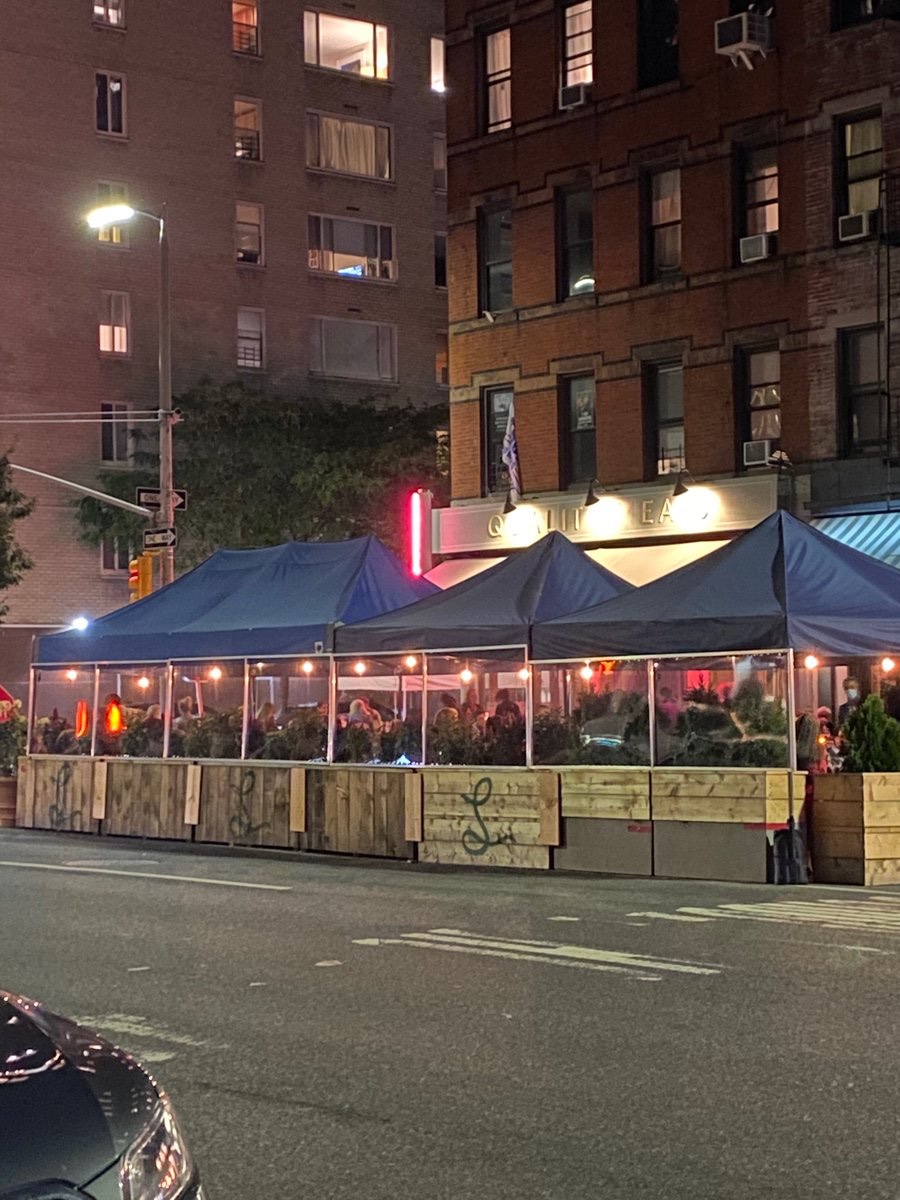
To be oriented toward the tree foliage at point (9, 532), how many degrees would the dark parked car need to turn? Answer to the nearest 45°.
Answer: approximately 135° to its left

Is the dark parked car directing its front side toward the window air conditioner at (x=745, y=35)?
no

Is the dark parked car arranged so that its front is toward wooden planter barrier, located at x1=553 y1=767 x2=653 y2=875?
no

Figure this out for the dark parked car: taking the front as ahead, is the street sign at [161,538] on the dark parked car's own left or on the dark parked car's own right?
on the dark parked car's own left

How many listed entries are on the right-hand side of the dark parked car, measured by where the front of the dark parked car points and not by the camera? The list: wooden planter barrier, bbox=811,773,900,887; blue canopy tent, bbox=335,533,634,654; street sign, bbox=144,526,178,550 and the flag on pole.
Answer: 0

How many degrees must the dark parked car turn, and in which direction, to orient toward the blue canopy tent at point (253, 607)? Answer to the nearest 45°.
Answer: approximately 135° to its left

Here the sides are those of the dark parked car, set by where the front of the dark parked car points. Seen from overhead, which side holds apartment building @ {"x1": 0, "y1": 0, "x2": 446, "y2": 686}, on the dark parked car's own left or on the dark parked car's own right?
on the dark parked car's own left

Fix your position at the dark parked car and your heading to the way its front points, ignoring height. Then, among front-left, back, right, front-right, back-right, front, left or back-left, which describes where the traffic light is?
back-left

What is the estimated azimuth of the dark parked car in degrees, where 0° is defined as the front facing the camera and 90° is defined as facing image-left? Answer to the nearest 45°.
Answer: approximately 315°

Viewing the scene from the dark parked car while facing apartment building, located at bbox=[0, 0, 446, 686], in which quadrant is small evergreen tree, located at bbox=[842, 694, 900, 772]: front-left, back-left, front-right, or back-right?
front-right

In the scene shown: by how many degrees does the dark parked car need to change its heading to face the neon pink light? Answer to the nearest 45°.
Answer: approximately 135° to its left

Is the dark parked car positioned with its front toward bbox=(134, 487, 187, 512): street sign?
no

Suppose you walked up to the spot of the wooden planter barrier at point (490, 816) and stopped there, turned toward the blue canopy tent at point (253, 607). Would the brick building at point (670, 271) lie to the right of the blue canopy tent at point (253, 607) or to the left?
right

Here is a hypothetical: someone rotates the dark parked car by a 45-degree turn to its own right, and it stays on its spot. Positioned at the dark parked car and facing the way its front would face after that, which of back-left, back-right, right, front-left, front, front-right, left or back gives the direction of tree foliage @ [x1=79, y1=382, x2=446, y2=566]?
back

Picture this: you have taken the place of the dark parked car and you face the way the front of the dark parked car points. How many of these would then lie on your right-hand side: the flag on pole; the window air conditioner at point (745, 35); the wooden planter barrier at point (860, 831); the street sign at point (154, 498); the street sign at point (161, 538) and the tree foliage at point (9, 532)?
0

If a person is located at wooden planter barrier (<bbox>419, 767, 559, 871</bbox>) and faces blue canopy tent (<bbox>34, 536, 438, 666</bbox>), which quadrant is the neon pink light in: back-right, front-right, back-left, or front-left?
front-right

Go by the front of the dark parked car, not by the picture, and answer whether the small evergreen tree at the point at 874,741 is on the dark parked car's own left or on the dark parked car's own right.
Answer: on the dark parked car's own left
